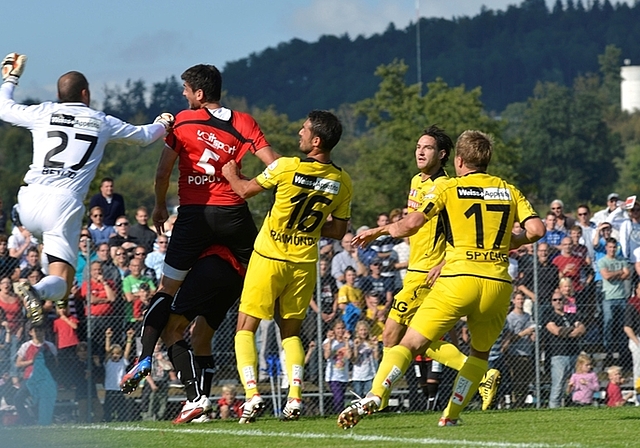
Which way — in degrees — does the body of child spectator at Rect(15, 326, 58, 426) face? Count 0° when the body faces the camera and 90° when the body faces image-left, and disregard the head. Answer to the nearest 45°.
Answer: approximately 0°

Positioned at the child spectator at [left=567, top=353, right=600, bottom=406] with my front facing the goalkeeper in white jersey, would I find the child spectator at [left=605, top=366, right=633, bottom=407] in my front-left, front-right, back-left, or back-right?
back-left

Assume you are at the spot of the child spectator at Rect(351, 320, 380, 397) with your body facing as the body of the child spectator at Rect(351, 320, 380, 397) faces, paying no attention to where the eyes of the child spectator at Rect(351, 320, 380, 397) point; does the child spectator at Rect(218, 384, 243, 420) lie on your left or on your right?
on your right

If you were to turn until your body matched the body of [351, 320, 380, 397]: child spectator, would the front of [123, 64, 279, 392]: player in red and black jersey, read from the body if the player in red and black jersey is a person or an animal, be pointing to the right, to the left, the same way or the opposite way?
the opposite way

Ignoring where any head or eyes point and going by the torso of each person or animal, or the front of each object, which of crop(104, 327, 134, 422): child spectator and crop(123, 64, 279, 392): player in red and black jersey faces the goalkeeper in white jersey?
the child spectator

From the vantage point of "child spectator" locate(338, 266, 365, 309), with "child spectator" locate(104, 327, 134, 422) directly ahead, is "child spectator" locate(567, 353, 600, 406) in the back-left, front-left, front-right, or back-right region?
back-left

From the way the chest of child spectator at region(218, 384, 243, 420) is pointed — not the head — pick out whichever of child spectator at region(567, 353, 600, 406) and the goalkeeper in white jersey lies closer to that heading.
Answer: the goalkeeper in white jersey

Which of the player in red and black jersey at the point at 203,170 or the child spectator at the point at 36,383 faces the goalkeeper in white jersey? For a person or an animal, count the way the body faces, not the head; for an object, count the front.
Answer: the child spectator

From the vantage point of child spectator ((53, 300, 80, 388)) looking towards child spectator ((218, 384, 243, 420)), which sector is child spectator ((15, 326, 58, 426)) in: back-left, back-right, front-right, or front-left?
back-right

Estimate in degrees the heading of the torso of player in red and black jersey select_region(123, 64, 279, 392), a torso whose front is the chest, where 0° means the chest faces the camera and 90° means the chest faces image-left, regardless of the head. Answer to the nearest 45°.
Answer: approximately 180°

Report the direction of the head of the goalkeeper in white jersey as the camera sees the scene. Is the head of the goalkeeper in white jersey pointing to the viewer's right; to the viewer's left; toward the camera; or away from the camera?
away from the camera

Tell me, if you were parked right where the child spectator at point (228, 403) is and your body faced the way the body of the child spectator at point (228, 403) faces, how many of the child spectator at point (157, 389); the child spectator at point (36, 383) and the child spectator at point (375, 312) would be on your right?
2
